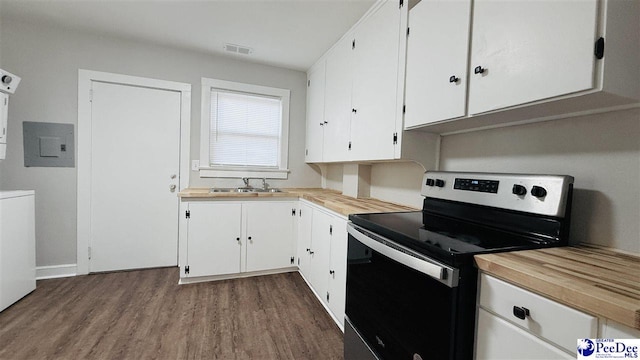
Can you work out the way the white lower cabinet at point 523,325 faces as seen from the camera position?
facing the viewer and to the left of the viewer

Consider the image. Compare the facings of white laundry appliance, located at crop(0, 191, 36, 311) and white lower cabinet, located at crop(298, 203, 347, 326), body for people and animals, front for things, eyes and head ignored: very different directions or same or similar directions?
very different directions

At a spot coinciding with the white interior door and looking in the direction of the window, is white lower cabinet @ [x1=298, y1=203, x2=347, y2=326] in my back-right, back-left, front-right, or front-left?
front-right

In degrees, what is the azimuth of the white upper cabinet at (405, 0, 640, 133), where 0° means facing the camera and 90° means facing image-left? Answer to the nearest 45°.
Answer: approximately 45°

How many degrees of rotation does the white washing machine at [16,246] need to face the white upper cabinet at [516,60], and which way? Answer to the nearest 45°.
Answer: approximately 45° to its right

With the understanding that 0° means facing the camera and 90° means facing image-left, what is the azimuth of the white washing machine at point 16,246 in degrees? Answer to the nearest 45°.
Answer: approximately 315°

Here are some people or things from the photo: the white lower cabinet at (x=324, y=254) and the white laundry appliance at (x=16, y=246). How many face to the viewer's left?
1

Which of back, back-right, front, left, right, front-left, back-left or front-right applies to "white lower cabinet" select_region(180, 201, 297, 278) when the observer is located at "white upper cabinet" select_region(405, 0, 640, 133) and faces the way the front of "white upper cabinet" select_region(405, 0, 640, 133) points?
front-right

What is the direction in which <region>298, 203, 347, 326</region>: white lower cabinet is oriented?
to the viewer's left

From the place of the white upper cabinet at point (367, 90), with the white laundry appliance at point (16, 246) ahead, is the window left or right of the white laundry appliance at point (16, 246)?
right
